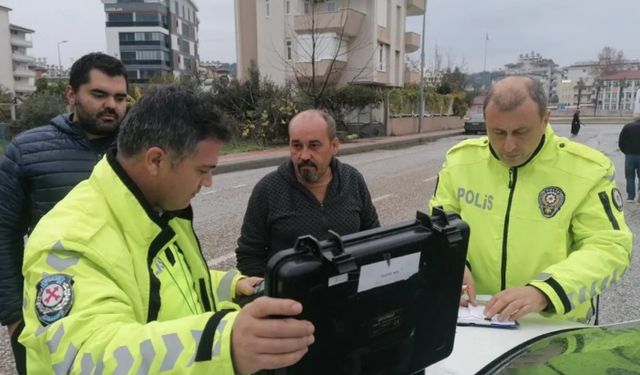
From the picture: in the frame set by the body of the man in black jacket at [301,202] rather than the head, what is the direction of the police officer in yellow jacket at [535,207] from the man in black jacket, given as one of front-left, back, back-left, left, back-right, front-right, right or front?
front-left

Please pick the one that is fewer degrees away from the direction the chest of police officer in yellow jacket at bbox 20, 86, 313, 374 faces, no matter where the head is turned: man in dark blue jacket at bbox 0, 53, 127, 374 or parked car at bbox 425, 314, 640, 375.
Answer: the parked car

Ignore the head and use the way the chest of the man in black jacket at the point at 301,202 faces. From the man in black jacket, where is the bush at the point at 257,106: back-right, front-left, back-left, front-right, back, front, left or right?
back

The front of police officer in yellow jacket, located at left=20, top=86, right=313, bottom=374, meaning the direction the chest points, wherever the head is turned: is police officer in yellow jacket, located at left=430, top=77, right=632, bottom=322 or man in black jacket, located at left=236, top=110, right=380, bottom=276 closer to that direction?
the police officer in yellow jacket

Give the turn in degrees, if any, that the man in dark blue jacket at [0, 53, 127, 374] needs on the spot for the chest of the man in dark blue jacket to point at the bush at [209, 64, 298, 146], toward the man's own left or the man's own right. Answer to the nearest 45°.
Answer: approximately 90° to the man's own left

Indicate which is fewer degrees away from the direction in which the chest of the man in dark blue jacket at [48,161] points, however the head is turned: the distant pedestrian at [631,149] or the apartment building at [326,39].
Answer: the distant pedestrian

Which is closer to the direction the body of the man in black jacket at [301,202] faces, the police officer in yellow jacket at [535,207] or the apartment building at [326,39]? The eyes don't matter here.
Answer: the police officer in yellow jacket

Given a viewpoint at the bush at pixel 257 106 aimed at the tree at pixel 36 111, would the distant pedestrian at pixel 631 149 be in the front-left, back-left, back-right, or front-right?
back-left

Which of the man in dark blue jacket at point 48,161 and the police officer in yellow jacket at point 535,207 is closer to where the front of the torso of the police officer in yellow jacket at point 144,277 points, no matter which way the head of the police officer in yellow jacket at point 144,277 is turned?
the police officer in yellow jacket

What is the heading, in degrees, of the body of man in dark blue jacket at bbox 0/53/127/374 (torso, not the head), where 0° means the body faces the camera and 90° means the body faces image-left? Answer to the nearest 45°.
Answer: approximately 315°
